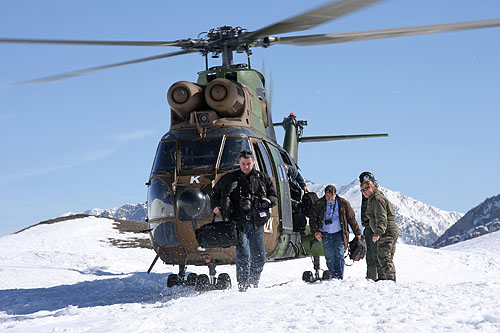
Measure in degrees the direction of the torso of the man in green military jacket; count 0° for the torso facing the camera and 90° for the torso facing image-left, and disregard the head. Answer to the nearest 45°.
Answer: approximately 90°

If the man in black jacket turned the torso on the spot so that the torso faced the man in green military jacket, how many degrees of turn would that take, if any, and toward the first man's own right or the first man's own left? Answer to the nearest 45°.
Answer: approximately 135° to the first man's own left

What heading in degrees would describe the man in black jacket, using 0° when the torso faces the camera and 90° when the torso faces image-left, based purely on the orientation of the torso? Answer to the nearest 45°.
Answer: approximately 0°
